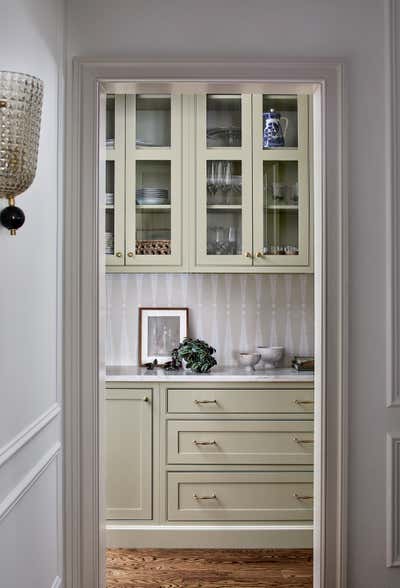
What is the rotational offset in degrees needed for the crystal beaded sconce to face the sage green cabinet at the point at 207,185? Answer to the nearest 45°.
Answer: approximately 45° to its left

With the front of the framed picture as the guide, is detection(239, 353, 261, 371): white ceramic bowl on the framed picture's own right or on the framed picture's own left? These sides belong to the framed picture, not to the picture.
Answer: on the framed picture's own left

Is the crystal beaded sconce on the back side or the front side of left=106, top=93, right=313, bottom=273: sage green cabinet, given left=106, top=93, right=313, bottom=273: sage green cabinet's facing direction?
on the front side

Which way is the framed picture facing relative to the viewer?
toward the camera

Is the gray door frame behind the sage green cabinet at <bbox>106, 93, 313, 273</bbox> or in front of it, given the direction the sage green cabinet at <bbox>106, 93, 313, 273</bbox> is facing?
in front

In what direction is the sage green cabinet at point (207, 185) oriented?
toward the camera

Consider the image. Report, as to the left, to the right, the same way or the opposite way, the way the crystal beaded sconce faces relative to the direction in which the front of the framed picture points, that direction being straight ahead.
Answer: to the left

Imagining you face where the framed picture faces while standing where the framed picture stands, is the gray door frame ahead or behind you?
ahead

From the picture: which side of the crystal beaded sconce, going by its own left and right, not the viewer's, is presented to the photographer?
right
